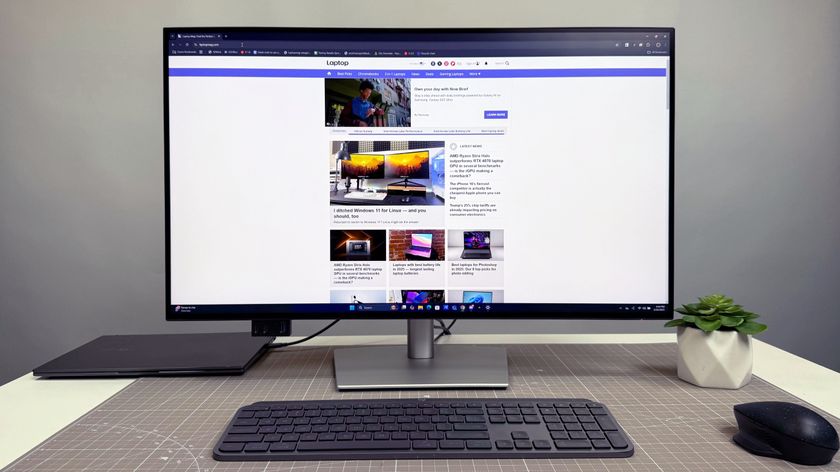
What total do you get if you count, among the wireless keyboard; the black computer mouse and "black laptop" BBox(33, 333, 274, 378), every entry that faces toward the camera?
2

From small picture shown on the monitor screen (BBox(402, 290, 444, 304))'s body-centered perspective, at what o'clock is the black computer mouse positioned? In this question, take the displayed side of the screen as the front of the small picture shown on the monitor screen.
The black computer mouse is roughly at 10 o'clock from the small picture shown on the monitor screen.

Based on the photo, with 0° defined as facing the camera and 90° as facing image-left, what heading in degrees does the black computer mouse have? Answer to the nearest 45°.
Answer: approximately 135°

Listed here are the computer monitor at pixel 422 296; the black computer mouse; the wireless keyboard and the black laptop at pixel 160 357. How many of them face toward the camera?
3

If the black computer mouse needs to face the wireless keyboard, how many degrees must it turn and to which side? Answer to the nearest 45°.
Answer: approximately 90° to its left

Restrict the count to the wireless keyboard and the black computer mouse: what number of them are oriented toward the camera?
1

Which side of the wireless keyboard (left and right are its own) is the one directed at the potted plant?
left

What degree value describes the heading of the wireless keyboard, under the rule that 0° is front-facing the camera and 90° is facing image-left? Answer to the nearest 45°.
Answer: approximately 0°

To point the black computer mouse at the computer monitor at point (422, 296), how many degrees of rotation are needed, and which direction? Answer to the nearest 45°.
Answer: approximately 45° to its left
